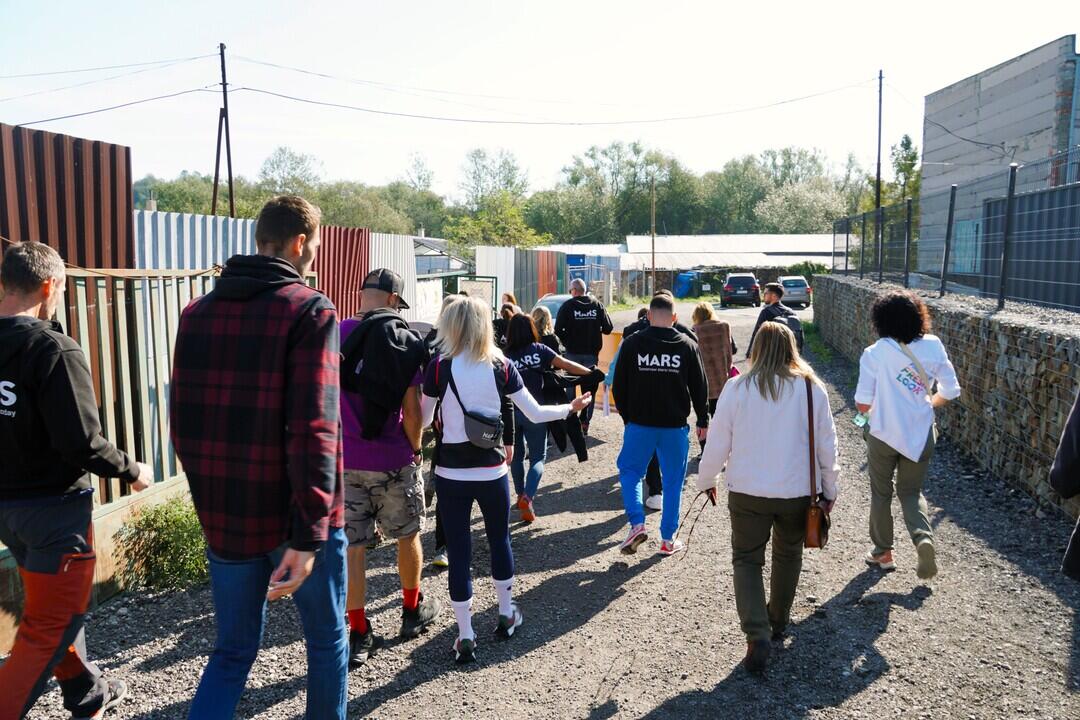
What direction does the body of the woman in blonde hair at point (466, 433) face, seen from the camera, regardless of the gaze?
away from the camera

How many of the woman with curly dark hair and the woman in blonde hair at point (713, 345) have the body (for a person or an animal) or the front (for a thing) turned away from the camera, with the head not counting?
2

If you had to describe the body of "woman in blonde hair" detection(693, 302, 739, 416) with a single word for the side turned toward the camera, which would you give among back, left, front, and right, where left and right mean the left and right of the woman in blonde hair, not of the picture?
back

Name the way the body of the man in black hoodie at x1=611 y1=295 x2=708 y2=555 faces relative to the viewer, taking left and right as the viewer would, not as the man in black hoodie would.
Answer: facing away from the viewer

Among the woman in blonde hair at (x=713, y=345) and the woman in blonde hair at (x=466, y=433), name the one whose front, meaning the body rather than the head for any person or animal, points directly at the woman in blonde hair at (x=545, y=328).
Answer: the woman in blonde hair at (x=466, y=433)

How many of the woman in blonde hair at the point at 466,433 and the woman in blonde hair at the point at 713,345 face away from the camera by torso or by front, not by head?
2

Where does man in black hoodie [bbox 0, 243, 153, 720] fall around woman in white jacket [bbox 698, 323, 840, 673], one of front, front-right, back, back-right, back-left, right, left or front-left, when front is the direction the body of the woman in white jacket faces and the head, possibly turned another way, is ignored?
back-left

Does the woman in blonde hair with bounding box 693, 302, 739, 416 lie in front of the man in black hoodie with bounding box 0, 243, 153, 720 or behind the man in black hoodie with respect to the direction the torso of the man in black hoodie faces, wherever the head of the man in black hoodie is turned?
in front

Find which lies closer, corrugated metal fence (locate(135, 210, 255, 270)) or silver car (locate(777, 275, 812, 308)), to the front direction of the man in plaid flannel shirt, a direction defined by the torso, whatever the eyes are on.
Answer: the silver car

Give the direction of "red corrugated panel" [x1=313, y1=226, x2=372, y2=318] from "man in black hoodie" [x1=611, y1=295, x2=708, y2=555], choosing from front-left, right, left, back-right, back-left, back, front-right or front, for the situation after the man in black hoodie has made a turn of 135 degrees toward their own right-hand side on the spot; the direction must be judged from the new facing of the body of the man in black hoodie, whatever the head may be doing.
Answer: back

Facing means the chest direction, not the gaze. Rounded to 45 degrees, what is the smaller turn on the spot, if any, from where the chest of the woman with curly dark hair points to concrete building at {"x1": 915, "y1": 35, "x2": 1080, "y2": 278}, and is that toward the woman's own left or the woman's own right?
0° — they already face it

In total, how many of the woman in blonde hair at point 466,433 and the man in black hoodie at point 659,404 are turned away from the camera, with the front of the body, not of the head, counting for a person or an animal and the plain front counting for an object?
2

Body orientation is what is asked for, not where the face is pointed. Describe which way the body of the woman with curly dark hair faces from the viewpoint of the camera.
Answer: away from the camera

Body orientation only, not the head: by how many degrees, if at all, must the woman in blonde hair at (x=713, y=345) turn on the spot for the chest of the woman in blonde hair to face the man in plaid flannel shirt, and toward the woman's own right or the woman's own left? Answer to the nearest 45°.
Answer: approximately 180°

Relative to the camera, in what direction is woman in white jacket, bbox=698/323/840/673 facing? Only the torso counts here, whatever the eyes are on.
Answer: away from the camera

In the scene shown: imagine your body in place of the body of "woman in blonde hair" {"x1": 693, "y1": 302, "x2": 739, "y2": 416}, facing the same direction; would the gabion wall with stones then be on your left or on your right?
on your right

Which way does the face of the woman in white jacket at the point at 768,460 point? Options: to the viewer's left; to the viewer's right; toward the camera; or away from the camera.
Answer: away from the camera

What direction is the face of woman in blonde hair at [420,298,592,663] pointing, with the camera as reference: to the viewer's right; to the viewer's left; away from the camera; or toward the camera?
away from the camera
